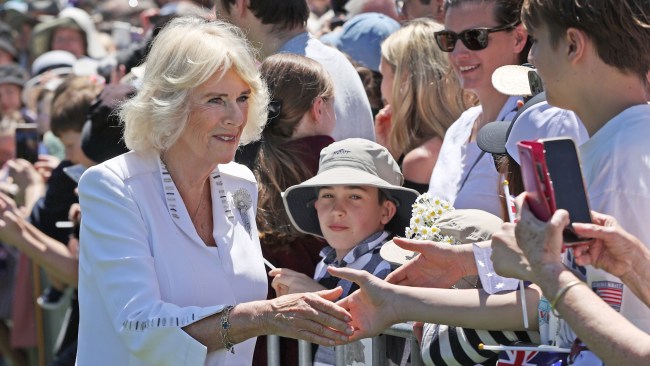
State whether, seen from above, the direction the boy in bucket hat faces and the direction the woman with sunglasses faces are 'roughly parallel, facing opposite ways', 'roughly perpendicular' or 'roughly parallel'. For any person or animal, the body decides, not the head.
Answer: roughly parallel

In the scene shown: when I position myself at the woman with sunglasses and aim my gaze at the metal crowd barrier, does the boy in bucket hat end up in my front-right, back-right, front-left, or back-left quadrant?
front-right

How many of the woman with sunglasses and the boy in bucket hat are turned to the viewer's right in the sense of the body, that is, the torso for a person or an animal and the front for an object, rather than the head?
0

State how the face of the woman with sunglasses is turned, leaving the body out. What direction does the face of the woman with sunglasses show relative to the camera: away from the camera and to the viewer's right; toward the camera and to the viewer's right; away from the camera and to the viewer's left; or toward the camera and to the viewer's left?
toward the camera and to the viewer's left

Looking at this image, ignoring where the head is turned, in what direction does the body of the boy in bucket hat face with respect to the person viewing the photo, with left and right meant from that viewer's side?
facing the viewer and to the left of the viewer

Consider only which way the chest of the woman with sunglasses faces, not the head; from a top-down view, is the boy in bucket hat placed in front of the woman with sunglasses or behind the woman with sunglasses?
in front
